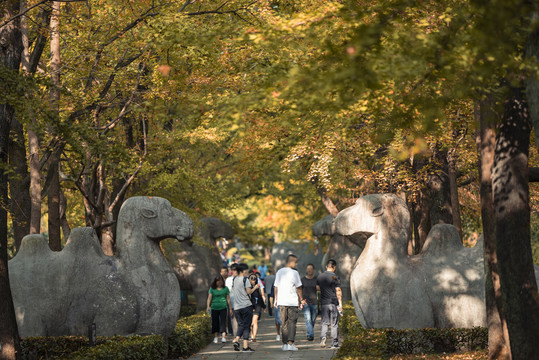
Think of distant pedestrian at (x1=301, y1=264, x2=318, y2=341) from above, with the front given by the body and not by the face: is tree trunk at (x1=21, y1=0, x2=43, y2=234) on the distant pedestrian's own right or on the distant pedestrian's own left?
on the distant pedestrian's own right

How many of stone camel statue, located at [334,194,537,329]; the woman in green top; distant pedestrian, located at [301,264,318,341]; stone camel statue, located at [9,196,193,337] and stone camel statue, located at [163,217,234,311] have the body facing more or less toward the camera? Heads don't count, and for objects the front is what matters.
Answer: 2

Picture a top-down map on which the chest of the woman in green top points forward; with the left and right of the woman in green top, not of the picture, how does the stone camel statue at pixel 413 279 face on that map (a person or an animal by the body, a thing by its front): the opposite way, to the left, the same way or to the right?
to the right

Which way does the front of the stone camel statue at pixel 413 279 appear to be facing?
to the viewer's left

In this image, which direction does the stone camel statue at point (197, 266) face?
to the viewer's right

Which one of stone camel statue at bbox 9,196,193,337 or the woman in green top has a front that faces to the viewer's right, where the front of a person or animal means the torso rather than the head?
the stone camel statue

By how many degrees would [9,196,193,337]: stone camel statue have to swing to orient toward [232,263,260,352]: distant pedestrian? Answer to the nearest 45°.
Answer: approximately 45° to its left

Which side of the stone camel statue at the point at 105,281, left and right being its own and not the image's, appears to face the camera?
right

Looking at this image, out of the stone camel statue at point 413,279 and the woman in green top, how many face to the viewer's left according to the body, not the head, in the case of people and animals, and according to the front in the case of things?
1

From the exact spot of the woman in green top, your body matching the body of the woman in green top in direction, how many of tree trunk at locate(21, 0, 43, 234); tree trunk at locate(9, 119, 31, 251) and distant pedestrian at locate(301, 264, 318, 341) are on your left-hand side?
1

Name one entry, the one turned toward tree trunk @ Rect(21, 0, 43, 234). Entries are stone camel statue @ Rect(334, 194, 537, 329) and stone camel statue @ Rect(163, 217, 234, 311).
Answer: stone camel statue @ Rect(334, 194, 537, 329)

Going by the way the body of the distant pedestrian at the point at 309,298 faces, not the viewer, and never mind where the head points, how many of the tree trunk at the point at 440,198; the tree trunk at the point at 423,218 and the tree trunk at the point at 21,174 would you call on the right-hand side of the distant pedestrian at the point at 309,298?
1
